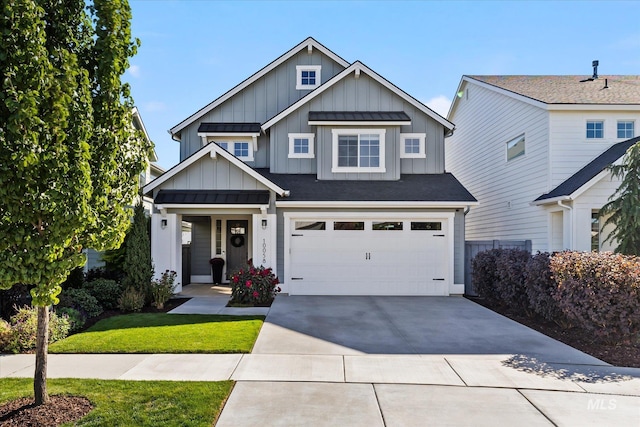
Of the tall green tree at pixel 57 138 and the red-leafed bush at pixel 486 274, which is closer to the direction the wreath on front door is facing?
the tall green tree

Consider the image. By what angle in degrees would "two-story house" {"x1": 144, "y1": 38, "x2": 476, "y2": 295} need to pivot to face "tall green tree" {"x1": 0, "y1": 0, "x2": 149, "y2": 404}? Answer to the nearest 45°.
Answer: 0° — it already faces it

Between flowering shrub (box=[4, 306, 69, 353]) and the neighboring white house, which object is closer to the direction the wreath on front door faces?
the flowering shrub

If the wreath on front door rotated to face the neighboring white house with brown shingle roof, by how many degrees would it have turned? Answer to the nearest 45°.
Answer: approximately 45° to its left

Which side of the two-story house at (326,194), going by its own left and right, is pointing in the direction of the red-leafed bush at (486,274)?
left
